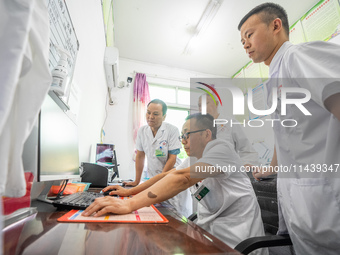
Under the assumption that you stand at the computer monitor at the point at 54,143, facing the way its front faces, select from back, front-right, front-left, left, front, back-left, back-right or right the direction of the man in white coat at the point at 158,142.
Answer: left

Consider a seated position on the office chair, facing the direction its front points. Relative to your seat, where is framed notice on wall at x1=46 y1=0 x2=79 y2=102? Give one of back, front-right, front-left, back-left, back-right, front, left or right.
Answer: front-left

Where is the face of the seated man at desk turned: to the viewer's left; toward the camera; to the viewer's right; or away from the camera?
to the viewer's left

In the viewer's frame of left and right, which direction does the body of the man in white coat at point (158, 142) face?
facing the viewer and to the left of the viewer

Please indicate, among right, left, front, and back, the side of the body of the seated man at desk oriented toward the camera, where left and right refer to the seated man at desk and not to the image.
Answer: left

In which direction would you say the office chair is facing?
to the viewer's left

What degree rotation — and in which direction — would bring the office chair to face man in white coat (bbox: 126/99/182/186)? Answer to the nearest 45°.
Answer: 0° — it already faces them

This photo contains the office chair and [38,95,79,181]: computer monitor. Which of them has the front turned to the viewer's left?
the office chair
